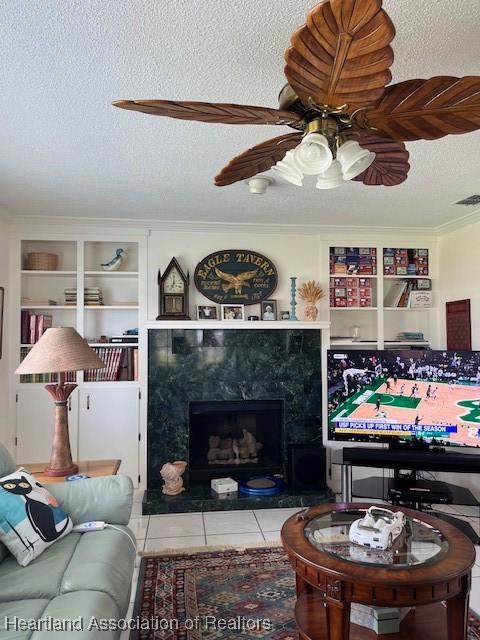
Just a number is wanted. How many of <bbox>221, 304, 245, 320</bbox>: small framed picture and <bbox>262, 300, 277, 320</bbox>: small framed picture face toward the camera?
2

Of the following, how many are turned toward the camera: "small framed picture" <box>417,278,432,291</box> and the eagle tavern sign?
2

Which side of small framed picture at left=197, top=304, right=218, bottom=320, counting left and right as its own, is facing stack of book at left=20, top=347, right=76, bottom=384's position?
right

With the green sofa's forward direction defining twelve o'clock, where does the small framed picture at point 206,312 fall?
The small framed picture is roughly at 10 o'clock from the green sofa.

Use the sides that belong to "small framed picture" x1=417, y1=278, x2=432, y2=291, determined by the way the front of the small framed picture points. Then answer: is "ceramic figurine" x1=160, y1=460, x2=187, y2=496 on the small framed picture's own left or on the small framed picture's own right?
on the small framed picture's own right

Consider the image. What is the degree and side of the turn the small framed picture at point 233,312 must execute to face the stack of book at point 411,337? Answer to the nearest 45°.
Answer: approximately 90° to its left

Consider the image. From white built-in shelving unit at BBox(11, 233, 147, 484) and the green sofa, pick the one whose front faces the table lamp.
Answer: the white built-in shelving unit

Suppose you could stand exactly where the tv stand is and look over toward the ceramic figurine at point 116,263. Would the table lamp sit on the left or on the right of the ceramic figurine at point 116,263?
left

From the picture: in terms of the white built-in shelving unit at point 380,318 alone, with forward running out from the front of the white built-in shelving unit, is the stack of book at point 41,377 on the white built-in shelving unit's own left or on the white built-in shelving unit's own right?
on the white built-in shelving unit's own right

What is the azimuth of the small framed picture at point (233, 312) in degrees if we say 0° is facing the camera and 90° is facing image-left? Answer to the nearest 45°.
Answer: approximately 0°
